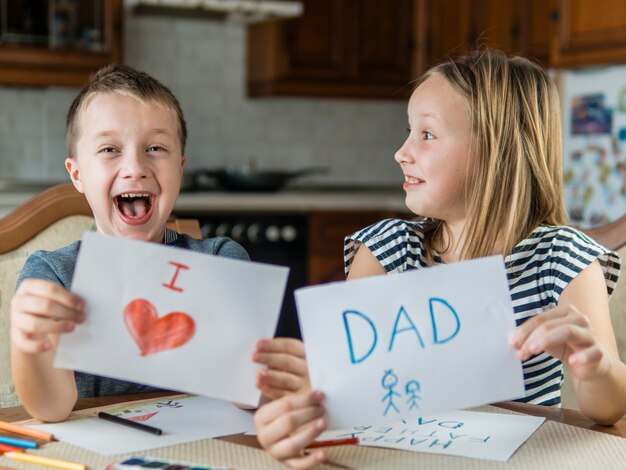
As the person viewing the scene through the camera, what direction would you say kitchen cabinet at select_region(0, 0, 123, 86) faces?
facing the viewer

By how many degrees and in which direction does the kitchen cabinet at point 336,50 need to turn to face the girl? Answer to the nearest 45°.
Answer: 0° — it already faces them

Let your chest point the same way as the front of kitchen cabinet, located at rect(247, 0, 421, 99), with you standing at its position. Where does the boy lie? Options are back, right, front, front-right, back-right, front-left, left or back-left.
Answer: front

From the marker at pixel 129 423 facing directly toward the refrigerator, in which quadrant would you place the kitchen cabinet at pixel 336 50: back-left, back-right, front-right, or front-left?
front-left

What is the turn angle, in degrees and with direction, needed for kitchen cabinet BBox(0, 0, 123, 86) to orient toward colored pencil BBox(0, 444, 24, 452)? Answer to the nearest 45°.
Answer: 0° — it already faces it

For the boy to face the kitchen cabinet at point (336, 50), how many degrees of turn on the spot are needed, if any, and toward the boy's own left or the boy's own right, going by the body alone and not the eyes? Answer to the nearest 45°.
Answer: approximately 180°

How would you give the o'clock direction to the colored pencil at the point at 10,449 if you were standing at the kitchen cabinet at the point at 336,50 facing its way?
The colored pencil is roughly at 12 o'clock from the kitchen cabinet.

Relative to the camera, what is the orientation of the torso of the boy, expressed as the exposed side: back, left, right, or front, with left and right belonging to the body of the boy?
front

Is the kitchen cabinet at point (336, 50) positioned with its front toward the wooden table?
yes

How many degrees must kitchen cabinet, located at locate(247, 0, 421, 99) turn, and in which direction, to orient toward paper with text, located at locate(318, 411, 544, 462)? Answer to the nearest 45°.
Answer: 0° — it already faces it
